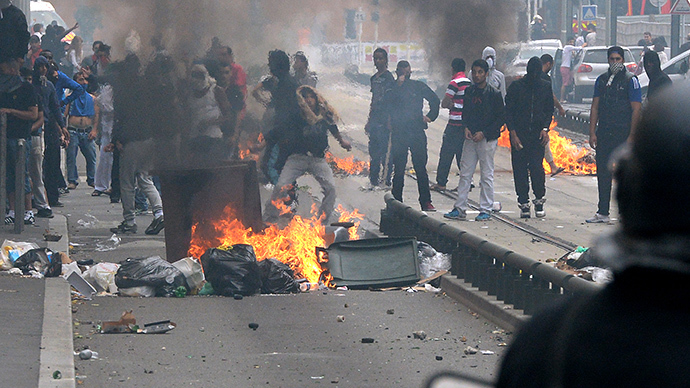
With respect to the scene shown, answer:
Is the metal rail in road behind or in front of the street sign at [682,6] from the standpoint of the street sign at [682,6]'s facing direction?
in front

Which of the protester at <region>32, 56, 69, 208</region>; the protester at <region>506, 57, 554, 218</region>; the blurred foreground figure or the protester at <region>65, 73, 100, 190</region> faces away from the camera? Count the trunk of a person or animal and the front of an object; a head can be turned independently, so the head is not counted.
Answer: the blurred foreground figure

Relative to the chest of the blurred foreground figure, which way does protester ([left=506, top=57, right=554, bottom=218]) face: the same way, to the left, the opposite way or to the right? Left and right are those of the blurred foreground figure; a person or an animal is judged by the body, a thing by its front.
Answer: the opposite way

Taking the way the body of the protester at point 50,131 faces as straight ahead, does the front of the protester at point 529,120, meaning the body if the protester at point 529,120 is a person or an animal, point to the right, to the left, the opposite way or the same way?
to the right

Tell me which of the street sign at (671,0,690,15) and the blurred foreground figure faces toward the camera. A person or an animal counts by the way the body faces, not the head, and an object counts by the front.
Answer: the street sign

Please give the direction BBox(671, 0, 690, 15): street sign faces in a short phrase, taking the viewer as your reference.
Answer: facing the viewer

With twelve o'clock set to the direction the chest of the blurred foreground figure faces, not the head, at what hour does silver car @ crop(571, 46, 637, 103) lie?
The silver car is roughly at 12 o'clock from the blurred foreground figure.

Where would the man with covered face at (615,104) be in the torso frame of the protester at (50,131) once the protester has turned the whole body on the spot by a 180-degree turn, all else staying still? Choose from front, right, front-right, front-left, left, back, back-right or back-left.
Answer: back

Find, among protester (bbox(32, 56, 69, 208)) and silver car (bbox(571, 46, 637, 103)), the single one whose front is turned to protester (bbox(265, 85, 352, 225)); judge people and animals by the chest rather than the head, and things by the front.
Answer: protester (bbox(32, 56, 69, 208))

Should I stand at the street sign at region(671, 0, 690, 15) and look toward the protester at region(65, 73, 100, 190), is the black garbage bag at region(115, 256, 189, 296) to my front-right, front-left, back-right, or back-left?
front-left

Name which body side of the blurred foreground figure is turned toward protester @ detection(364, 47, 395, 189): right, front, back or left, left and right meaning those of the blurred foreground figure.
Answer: front

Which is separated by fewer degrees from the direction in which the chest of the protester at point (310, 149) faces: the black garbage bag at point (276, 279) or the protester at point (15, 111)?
the black garbage bag

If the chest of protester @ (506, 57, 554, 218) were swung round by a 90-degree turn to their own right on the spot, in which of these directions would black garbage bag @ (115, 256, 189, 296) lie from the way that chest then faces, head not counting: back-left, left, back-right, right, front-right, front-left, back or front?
front-left

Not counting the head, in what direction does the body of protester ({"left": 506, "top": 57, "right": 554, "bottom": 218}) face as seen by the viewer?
toward the camera

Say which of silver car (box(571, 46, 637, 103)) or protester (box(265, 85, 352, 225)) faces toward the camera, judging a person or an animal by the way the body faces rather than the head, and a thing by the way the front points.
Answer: the protester

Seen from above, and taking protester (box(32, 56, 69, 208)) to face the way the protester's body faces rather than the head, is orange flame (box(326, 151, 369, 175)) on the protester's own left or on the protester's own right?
on the protester's own left

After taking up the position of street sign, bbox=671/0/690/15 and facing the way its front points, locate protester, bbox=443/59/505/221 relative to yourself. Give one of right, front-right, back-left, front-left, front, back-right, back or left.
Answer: front

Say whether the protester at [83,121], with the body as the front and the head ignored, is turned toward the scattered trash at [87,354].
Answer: yes

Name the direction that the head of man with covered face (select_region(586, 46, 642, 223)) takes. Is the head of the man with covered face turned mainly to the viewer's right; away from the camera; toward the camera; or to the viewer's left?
toward the camera
